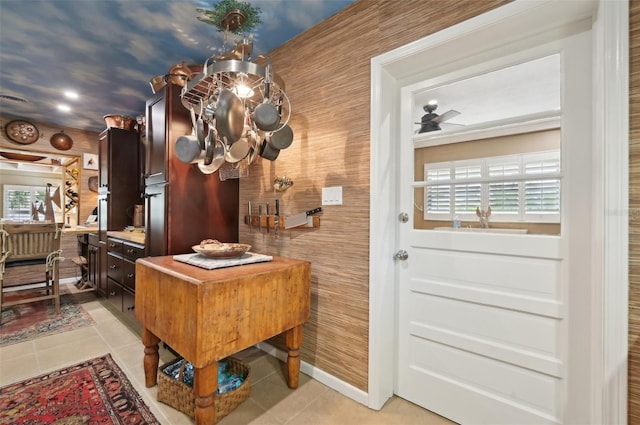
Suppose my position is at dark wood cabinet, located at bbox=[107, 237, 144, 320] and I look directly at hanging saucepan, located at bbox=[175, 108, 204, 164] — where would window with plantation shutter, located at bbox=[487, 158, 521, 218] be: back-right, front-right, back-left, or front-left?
front-left

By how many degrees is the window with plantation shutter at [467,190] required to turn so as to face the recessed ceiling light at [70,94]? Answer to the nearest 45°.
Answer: approximately 90° to its right

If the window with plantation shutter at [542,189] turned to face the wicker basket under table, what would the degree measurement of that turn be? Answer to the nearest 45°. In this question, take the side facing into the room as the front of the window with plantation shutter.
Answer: approximately 45° to its right

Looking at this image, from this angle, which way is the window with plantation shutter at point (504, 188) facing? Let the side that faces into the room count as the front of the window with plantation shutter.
toward the camera

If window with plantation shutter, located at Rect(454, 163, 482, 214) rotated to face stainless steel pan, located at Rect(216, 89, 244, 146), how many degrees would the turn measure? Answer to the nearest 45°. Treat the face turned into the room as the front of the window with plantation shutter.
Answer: approximately 45° to its right

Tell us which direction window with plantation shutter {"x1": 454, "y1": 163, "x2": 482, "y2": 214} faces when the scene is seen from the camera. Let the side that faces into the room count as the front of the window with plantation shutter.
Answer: facing the viewer
